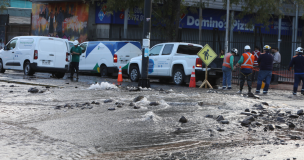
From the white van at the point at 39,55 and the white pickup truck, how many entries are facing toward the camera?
0

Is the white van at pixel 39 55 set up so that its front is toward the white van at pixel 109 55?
no

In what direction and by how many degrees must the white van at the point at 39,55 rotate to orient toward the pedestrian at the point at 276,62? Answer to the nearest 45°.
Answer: approximately 135° to its right

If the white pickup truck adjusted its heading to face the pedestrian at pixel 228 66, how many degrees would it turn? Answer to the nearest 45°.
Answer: approximately 180°

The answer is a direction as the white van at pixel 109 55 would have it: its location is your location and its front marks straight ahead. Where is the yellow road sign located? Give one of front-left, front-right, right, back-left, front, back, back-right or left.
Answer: back

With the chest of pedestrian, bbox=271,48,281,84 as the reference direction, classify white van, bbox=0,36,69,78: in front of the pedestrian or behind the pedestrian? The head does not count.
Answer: in front

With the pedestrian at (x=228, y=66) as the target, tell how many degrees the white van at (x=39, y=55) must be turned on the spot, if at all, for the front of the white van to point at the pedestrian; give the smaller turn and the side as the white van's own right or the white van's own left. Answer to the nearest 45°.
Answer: approximately 180°

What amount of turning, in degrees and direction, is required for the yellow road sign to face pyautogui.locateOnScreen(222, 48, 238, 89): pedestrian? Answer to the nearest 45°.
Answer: approximately 90° to its left

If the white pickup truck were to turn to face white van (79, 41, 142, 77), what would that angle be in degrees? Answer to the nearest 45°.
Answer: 0° — it already faces it

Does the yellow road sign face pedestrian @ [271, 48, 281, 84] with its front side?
no

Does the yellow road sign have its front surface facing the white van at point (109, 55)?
no

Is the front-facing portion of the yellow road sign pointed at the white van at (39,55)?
no

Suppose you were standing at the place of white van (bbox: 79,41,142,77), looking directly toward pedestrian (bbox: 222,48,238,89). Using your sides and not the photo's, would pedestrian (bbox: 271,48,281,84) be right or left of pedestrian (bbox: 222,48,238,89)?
left

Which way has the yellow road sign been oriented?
toward the camera

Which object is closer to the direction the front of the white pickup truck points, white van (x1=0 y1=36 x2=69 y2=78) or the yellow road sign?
the white van

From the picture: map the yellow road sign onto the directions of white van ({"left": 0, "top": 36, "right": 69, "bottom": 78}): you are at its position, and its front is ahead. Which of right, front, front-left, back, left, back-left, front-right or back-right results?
back
